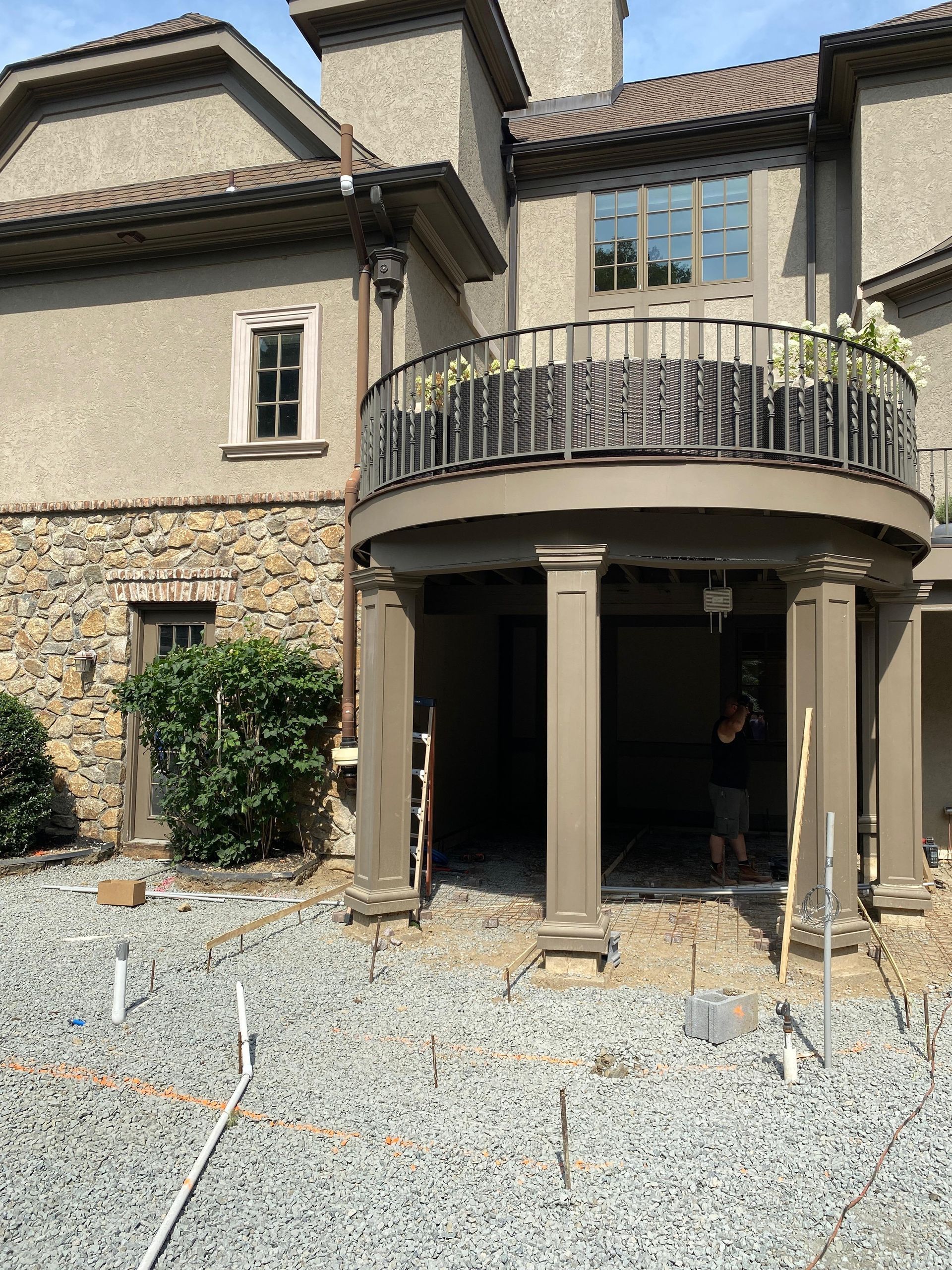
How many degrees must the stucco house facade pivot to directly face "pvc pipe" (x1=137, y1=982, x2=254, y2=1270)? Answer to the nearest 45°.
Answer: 0° — it already faces it

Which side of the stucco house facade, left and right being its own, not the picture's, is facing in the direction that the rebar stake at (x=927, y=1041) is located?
front

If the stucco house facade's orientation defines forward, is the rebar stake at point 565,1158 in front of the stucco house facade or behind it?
in front

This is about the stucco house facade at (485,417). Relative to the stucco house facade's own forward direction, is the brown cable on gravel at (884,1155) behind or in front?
in front

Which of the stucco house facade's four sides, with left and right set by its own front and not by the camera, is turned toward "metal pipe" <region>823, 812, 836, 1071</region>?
front

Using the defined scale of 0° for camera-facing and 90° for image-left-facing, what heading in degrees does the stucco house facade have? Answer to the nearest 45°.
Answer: approximately 0°
